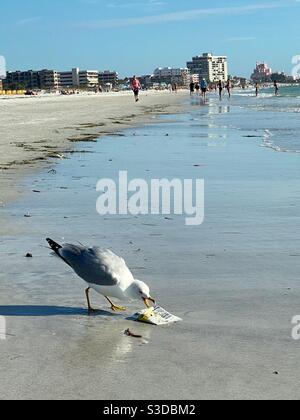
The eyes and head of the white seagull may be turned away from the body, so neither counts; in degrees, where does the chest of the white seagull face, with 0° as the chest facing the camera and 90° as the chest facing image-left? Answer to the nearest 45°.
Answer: approximately 270°
